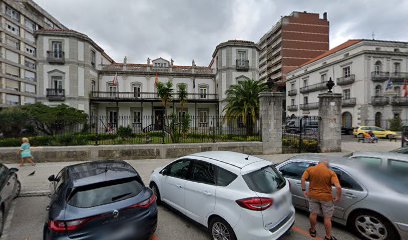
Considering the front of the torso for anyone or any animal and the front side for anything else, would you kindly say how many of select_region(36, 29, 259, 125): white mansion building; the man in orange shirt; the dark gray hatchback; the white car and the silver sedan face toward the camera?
1

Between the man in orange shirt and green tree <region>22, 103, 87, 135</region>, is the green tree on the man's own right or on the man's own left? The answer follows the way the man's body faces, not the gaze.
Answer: on the man's own left

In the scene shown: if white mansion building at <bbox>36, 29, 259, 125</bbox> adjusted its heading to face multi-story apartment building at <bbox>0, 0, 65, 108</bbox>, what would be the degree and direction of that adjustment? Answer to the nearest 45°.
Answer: approximately 135° to its right

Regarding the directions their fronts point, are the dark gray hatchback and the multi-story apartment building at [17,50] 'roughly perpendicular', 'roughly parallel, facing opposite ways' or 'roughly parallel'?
roughly parallel, facing opposite ways

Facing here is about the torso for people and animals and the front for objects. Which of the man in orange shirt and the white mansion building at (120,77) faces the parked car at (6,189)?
the white mansion building

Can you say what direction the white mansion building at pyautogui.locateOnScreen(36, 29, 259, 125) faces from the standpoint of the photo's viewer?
facing the viewer

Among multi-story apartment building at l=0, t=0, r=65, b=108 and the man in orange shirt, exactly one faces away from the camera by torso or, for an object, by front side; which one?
the man in orange shirt

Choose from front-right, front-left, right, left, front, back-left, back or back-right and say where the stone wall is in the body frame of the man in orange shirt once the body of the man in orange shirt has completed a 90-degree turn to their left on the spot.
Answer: front

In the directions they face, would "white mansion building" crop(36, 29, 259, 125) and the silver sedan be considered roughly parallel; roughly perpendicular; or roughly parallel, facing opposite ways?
roughly parallel, facing opposite ways

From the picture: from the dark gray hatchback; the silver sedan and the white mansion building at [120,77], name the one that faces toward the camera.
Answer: the white mansion building

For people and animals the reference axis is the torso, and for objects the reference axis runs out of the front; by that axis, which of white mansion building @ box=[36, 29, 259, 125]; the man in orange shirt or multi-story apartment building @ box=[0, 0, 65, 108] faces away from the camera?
the man in orange shirt

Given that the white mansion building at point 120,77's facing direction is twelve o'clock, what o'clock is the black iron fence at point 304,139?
The black iron fence is roughly at 11 o'clock from the white mansion building.

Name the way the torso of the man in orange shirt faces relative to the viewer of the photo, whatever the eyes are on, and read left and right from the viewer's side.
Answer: facing away from the viewer

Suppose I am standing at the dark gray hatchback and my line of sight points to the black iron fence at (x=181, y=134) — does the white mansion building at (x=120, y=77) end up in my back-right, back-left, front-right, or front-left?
front-left

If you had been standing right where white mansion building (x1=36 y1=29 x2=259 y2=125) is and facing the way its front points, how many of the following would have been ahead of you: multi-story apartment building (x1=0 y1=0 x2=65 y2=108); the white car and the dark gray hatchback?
2
